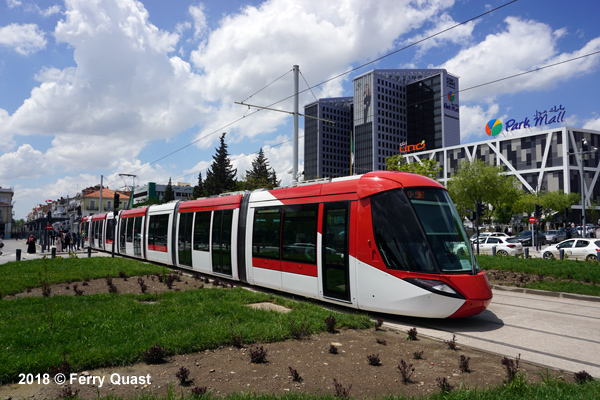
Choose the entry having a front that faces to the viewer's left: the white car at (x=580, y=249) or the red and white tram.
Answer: the white car

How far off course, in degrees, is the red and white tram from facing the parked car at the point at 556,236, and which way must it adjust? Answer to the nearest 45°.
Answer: approximately 90° to its left

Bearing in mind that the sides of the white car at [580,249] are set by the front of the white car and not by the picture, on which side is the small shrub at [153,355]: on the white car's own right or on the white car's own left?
on the white car's own left

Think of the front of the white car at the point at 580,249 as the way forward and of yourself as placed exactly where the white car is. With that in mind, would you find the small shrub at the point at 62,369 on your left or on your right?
on your left

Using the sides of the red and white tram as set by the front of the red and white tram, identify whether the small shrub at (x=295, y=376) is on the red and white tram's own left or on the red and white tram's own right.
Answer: on the red and white tram's own right

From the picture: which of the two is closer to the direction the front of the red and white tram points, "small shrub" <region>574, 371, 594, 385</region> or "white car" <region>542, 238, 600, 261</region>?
the small shrub

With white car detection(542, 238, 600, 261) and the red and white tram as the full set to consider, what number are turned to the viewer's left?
1

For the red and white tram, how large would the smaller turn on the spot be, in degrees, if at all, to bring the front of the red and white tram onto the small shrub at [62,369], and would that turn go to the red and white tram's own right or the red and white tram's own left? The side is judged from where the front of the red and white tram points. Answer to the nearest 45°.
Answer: approximately 90° to the red and white tram's own right

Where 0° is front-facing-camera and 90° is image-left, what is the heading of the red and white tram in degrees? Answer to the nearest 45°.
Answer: approximately 315°

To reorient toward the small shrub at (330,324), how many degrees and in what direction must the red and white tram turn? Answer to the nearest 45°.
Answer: approximately 90° to its right

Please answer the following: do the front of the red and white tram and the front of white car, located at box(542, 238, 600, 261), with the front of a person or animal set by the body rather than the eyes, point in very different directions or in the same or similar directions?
very different directions

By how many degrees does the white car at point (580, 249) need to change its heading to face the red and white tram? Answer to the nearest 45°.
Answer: approximately 90° to its left

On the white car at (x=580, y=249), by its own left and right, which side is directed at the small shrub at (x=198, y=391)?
left

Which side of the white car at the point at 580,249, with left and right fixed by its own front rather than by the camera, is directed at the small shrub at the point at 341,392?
left

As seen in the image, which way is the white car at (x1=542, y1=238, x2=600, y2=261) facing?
to the viewer's left
